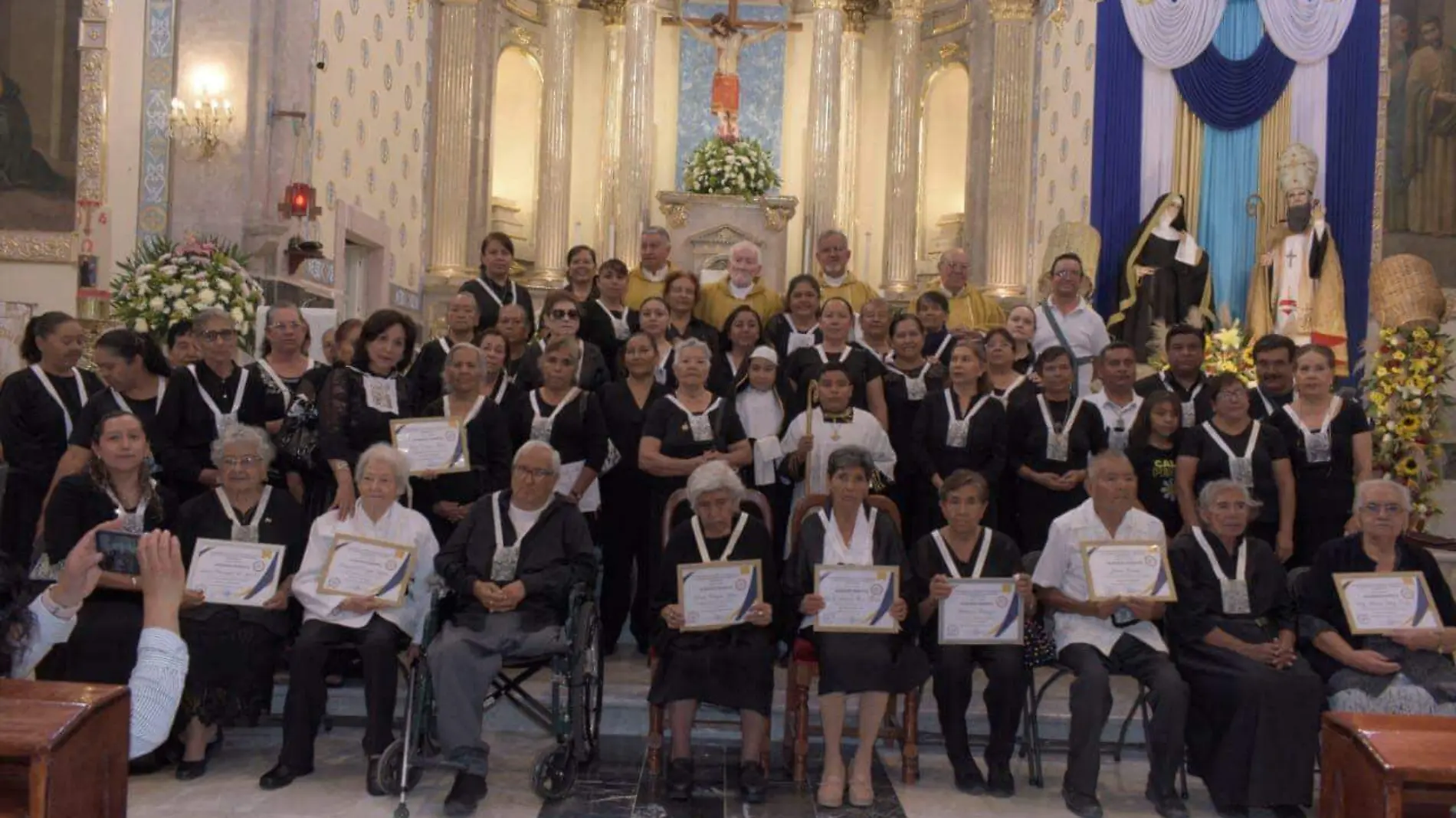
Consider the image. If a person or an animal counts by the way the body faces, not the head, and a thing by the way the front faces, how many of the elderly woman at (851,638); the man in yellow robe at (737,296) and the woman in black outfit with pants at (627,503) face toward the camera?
3

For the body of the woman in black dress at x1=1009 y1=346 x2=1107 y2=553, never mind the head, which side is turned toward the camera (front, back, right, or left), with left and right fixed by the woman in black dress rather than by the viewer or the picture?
front

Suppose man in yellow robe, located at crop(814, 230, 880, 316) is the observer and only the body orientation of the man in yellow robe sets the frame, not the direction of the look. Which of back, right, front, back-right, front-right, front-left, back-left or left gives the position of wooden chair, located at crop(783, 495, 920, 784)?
front

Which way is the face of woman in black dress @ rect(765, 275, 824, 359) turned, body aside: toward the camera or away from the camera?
toward the camera

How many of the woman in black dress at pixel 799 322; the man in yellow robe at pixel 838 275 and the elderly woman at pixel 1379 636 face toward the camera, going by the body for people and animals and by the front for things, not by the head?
3

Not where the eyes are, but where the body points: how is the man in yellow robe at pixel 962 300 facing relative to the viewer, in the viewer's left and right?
facing the viewer

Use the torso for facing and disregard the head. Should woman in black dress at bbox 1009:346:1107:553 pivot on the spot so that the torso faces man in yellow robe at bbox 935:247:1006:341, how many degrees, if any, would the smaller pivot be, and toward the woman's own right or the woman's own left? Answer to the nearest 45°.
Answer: approximately 180°

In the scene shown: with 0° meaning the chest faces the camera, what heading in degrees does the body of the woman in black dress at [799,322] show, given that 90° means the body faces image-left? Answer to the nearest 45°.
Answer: approximately 0°

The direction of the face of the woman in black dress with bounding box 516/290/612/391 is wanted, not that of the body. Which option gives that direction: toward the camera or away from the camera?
toward the camera

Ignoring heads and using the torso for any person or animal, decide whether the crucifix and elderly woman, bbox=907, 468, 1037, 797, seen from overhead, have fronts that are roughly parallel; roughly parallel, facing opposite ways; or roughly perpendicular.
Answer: roughly parallel

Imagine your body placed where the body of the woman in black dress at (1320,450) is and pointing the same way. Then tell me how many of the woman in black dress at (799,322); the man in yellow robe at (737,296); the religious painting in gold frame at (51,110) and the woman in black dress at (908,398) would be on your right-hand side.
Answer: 4

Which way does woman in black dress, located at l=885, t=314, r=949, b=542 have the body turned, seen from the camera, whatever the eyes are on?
toward the camera
